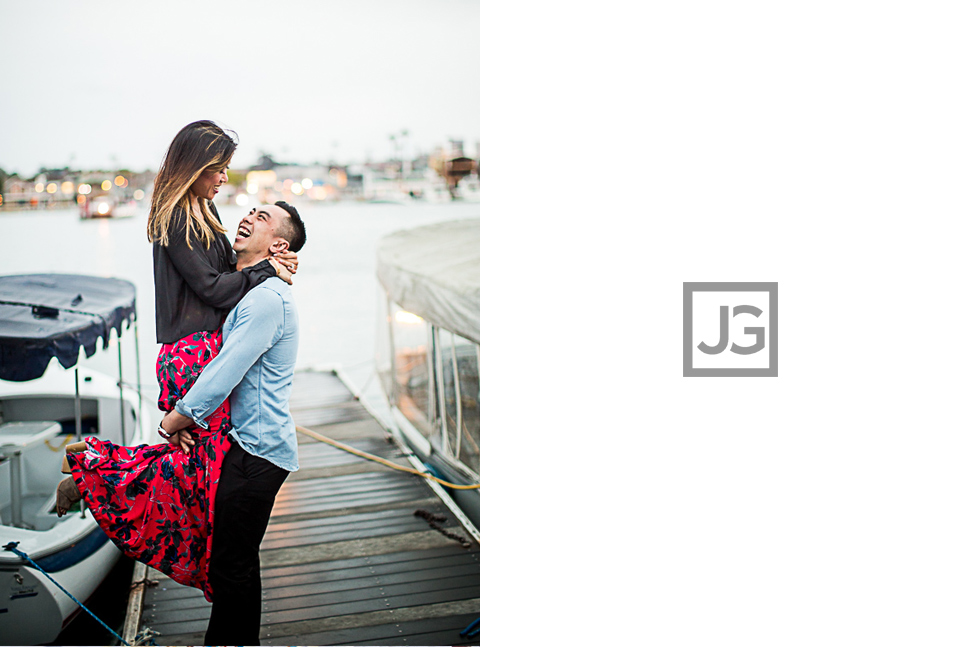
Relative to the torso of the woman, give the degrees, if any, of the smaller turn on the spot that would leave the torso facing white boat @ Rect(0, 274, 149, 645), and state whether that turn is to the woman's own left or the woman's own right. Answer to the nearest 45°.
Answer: approximately 135° to the woman's own left

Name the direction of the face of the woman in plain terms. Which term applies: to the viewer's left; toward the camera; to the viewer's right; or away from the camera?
to the viewer's right

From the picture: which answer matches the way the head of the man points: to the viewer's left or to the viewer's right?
to the viewer's left

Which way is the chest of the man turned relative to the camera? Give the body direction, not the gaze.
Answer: to the viewer's left

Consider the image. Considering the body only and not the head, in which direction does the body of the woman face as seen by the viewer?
to the viewer's right
